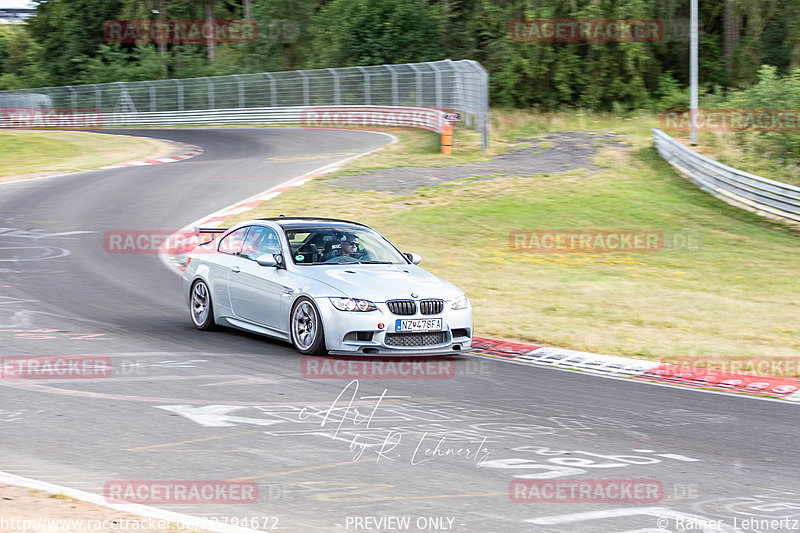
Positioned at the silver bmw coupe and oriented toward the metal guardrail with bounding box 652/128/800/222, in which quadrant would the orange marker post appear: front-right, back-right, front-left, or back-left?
front-left

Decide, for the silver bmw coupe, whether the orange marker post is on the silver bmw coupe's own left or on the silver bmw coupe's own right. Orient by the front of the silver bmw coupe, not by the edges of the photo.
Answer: on the silver bmw coupe's own left

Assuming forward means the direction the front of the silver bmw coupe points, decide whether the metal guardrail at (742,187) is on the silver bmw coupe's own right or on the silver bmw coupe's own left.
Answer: on the silver bmw coupe's own left
